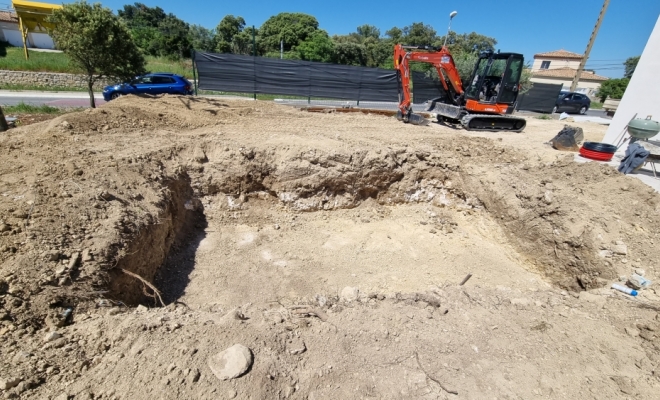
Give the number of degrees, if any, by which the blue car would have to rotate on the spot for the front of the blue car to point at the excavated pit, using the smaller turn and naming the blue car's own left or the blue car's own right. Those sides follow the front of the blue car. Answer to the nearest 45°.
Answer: approximately 90° to the blue car's own left

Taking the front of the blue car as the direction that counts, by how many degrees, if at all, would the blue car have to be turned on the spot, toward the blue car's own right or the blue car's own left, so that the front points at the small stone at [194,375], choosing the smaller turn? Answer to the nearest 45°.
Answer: approximately 90° to the blue car's own left

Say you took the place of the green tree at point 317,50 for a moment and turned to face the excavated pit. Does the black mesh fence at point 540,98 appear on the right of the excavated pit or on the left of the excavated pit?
left

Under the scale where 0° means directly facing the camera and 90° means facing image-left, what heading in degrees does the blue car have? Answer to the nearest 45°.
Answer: approximately 90°

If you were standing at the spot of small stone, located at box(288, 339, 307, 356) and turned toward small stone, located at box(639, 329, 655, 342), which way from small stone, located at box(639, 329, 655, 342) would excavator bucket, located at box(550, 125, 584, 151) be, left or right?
left

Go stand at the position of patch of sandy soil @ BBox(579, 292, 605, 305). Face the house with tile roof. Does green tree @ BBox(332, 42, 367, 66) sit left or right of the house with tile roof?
left

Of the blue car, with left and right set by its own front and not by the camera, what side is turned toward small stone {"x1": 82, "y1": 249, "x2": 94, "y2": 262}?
left

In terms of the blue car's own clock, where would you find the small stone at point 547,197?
The small stone is roughly at 8 o'clock from the blue car.

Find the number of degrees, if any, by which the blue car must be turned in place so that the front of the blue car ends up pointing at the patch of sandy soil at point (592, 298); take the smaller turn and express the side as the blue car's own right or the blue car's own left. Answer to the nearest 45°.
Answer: approximately 90° to the blue car's own left
